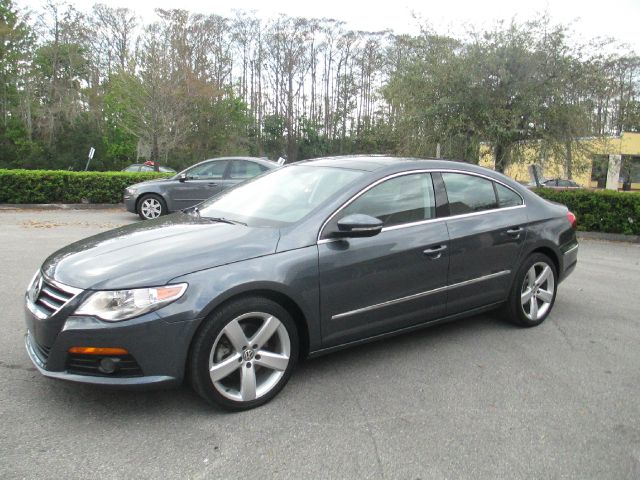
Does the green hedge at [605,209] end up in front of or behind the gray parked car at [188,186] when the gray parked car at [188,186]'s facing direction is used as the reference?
behind

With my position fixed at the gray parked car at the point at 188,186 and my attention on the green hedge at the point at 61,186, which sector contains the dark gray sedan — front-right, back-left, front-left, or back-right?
back-left

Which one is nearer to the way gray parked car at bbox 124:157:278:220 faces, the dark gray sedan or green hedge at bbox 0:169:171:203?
the green hedge

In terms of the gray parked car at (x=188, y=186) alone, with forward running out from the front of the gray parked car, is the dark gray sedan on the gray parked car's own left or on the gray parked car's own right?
on the gray parked car's own left

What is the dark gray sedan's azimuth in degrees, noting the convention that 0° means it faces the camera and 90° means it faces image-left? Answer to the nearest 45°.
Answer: approximately 45°

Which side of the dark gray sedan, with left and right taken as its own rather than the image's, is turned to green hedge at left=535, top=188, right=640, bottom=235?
back

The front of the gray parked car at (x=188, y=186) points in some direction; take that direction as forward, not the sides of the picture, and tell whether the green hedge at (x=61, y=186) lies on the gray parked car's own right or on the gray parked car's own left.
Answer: on the gray parked car's own right

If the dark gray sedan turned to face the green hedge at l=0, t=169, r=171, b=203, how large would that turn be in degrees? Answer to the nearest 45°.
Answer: approximately 90° to its right

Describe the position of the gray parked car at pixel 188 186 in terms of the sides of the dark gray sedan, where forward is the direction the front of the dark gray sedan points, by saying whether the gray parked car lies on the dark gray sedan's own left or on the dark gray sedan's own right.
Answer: on the dark gray sedan's own right

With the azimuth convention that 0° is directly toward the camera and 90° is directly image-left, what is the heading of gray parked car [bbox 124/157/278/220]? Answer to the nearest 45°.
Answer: approximately 90°
